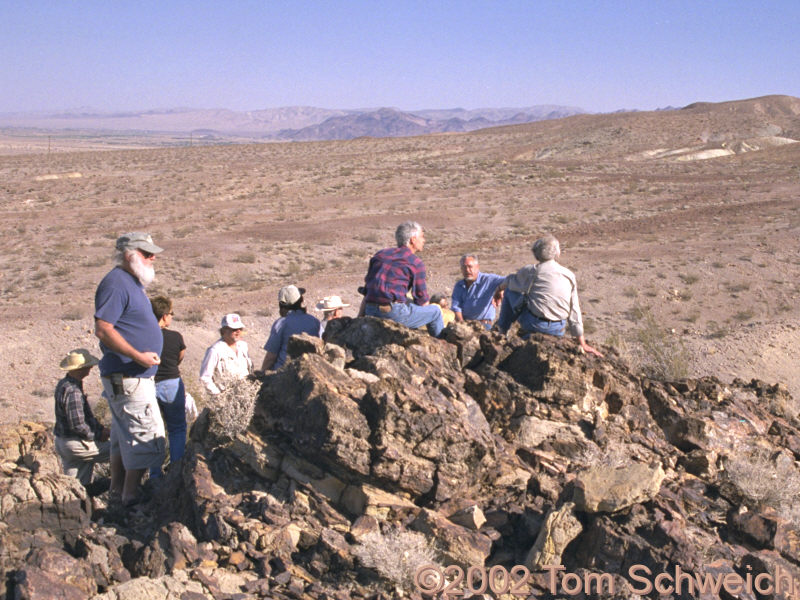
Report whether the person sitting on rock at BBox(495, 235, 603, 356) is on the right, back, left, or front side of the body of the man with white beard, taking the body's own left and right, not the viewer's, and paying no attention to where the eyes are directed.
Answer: front

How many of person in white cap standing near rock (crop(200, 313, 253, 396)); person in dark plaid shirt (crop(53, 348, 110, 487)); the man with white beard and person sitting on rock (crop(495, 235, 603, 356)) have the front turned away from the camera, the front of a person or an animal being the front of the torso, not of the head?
1

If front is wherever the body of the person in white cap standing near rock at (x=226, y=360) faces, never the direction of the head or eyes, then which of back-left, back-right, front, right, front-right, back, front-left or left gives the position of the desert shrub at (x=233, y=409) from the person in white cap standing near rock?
front-right

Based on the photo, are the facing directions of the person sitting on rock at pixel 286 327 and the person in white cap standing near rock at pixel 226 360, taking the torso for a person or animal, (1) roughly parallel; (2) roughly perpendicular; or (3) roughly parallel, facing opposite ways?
roughly parallel, facing opposite ways

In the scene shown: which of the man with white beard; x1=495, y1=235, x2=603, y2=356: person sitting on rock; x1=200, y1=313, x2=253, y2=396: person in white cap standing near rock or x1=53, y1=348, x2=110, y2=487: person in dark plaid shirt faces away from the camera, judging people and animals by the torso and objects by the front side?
x1=495, y1=235, x2=603, y2=356: person sitting on rock

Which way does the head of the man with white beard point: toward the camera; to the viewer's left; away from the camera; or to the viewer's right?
to the viewer's right

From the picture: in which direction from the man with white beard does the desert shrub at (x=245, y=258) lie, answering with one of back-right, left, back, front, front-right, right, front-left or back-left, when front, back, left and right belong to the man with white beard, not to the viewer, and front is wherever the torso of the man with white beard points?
left

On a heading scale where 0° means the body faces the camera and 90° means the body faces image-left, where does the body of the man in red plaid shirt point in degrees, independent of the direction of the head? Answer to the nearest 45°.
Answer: approximately 225°

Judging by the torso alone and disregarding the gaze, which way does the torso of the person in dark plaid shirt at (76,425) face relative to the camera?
to the viewer's right

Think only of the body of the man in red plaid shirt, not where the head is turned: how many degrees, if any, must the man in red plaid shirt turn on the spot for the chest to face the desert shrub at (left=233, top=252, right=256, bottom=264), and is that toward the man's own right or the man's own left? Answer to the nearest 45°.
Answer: approximately 45° to the man's own left

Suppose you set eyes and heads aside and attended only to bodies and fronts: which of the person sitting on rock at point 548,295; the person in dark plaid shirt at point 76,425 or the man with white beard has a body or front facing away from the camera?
the person sitting on rock at point 548,295

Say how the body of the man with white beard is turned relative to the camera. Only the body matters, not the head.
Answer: to the viewer's right

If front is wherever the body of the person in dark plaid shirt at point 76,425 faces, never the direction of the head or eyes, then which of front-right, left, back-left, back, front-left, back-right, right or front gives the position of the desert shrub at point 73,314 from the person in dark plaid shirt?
left

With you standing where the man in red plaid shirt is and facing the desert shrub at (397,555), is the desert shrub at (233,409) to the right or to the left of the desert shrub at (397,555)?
right

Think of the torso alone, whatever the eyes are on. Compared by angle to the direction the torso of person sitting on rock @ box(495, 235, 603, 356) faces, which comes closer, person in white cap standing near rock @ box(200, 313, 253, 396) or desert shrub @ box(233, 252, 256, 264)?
the desert shrub
